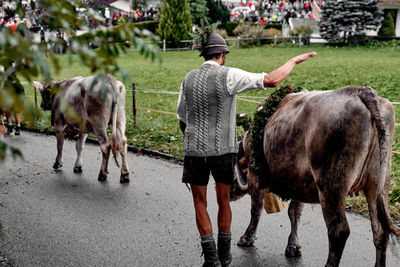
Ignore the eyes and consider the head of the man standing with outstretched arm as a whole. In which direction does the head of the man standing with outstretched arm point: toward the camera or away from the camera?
away from the camera

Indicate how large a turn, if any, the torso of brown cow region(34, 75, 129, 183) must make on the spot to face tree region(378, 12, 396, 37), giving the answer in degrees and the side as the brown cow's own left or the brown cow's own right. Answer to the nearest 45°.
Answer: approximately 90° to the brown cow's own right

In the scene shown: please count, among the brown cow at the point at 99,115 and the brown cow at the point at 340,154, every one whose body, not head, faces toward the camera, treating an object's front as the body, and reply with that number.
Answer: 0

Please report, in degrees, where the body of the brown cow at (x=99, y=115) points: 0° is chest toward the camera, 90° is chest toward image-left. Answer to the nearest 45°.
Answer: approximately 135°

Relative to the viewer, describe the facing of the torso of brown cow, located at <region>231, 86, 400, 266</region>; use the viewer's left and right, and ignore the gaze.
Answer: facing away from the viewer and to the left of the viewer

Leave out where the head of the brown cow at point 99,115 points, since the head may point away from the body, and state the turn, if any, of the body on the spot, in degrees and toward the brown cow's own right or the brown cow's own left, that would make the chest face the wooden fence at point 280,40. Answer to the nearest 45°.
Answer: approximately 90° to the brown cow's own right

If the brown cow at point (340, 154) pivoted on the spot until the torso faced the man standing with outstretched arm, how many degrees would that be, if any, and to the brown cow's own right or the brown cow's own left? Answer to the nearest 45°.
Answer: approximately 45° to the brown cow's own left

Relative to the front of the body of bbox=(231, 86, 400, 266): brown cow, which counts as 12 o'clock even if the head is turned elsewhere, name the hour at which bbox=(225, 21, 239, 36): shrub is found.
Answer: The shrub is roughly at 1 o'clock from the brown cow.

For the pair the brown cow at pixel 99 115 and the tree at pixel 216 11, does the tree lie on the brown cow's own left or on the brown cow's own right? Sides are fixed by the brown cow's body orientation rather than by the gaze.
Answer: on the brown cow's own right
